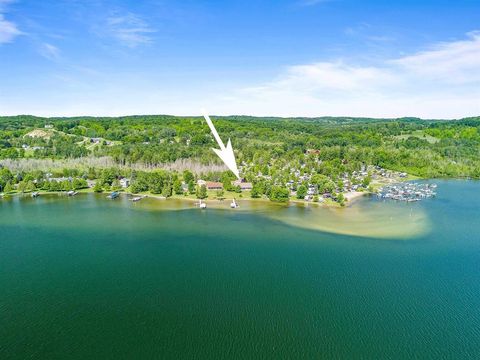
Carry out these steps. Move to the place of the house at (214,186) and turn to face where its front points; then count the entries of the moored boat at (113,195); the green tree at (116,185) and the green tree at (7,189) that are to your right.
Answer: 3

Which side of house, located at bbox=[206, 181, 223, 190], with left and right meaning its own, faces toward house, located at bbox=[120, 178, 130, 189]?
right

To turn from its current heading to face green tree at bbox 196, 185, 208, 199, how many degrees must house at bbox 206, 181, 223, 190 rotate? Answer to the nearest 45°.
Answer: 0° — it already faces it

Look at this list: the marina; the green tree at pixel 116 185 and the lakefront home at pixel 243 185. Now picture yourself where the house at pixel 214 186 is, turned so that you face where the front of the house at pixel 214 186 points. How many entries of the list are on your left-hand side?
2

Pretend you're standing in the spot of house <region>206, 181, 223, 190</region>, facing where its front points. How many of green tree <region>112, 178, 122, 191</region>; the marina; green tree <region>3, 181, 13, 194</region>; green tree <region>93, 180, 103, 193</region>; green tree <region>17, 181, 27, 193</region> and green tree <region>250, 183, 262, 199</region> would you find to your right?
4

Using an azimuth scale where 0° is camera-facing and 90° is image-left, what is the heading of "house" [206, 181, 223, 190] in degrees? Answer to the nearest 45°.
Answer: approximately 0°

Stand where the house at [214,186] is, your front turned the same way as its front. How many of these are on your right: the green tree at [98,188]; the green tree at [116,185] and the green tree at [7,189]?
3

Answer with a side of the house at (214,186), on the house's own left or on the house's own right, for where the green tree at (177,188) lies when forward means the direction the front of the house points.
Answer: on the house's own right

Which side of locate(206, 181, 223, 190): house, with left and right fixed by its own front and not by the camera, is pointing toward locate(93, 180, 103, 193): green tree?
right

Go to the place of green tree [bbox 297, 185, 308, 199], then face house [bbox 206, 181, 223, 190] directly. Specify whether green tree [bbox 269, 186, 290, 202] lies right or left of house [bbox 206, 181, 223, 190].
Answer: left

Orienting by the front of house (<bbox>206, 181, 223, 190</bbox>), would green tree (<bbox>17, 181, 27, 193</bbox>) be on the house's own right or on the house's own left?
on the house's own right
